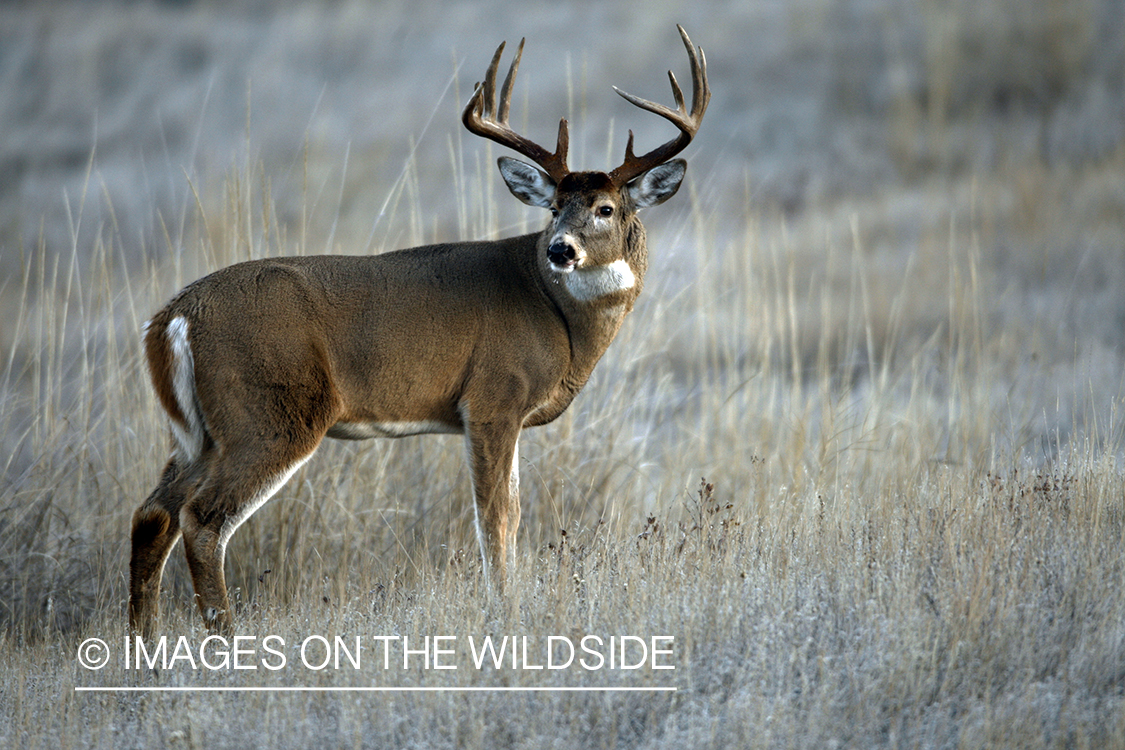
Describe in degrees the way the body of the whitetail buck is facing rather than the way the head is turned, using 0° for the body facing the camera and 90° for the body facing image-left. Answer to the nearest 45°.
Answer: approximately 270°
